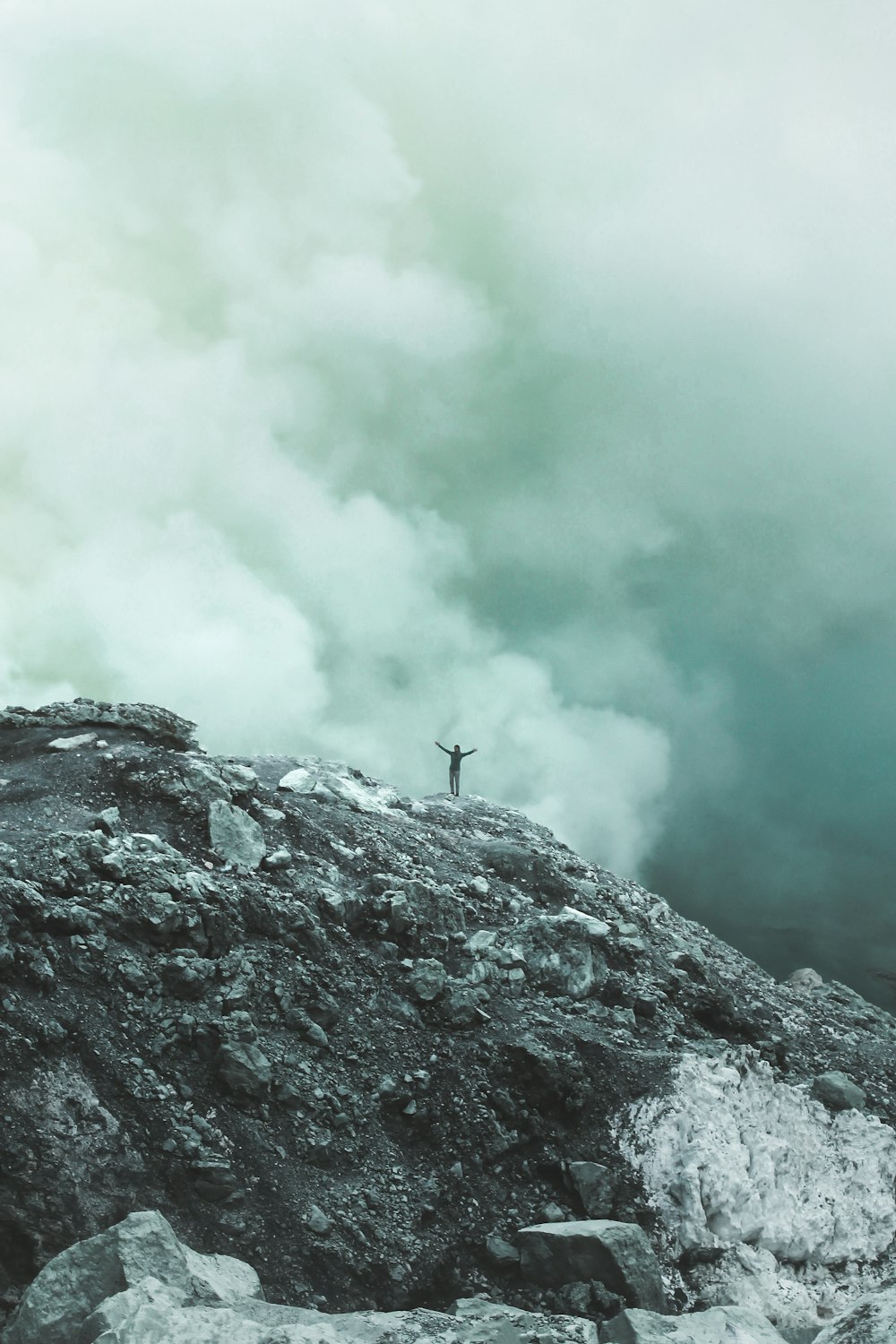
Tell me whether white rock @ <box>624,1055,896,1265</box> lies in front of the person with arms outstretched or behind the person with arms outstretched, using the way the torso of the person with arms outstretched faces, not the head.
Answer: in front

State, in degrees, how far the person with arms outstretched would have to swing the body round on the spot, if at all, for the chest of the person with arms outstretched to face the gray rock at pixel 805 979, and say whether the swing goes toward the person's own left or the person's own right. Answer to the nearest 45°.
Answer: approximately 90° to the person's own left

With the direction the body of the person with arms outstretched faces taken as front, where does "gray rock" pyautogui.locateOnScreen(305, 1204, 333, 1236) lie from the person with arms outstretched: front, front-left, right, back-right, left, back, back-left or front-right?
front

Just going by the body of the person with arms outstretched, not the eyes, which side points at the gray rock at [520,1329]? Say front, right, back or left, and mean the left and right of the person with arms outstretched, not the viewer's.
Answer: front

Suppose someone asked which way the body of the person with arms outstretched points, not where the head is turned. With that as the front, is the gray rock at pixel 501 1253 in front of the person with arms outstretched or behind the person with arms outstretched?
in front

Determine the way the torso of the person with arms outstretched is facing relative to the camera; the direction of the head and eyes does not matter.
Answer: toward the camera

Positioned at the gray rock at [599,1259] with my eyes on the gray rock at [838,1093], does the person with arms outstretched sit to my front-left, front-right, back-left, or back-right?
front-left

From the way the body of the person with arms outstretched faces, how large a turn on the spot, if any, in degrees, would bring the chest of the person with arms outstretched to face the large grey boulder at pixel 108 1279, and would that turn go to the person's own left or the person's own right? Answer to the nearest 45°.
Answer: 0° — they already face it

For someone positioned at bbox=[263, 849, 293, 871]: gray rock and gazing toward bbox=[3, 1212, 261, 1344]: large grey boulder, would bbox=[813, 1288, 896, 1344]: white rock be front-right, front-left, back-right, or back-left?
front-left

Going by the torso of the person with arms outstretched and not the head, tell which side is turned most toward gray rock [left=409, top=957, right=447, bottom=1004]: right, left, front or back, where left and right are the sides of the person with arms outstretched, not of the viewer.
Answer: front

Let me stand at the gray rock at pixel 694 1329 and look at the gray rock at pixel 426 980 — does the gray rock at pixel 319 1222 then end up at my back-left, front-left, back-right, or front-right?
front-left

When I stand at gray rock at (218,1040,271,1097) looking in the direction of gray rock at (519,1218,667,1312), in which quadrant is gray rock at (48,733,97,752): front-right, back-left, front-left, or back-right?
back-left
